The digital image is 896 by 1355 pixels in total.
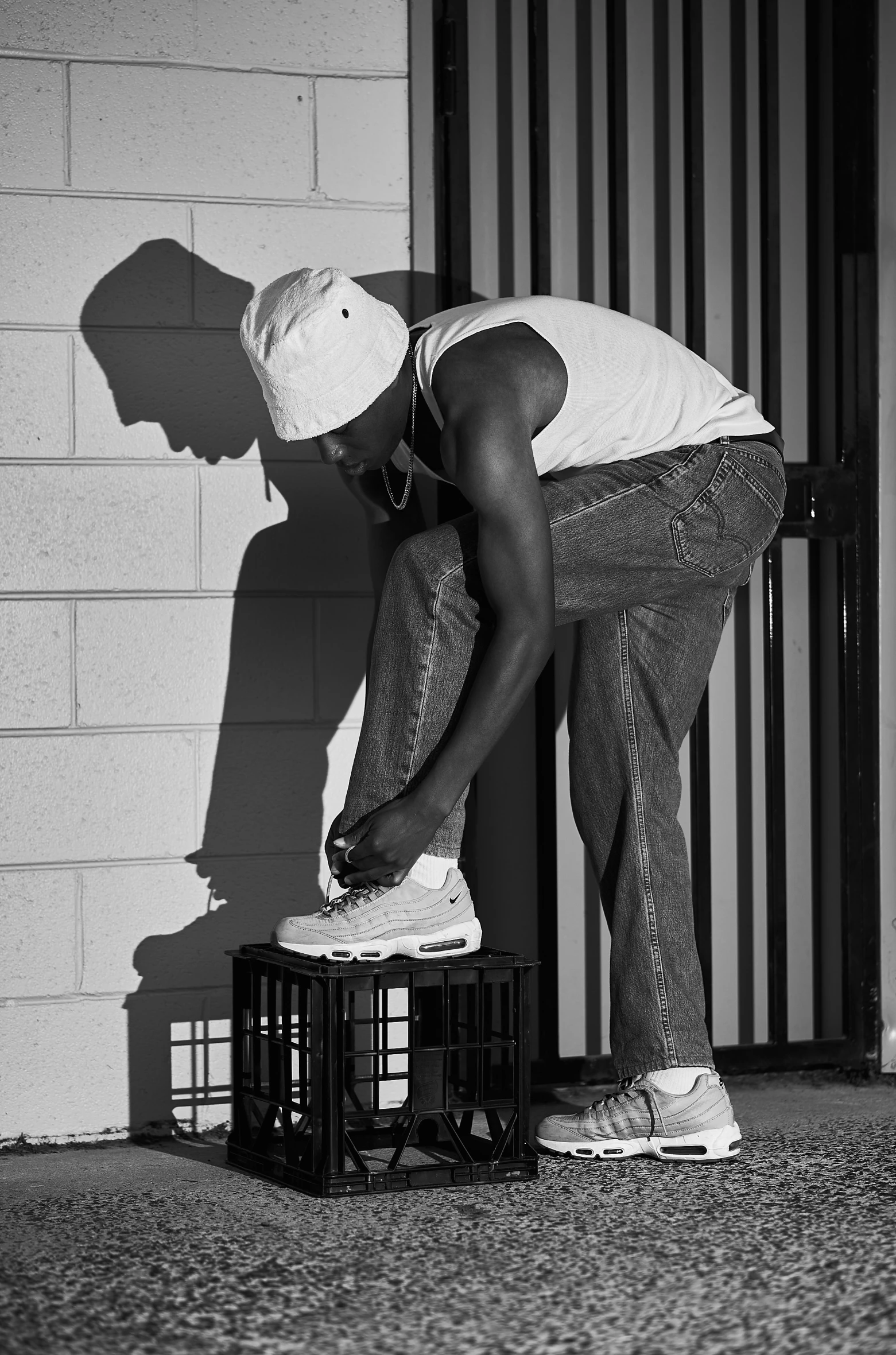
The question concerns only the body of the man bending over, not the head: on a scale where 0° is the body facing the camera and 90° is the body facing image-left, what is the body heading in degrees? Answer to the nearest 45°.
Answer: approximately 90°

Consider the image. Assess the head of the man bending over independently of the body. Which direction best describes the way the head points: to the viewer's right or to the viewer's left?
to the viewer's left

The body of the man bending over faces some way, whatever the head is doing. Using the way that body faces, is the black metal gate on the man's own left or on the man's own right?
on the man's own right
